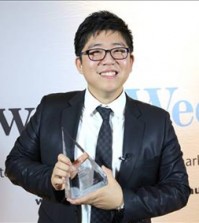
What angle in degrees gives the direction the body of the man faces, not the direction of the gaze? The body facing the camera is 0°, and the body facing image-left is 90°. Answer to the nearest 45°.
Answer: approximately 0°
